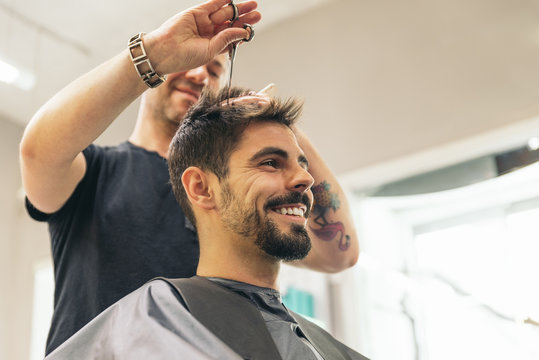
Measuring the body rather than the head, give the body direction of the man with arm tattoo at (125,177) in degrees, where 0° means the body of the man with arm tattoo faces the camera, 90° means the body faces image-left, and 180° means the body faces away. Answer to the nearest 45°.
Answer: approximately 315°

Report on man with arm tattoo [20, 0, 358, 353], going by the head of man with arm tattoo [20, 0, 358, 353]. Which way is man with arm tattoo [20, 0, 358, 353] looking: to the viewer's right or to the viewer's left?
to the viewer's right
